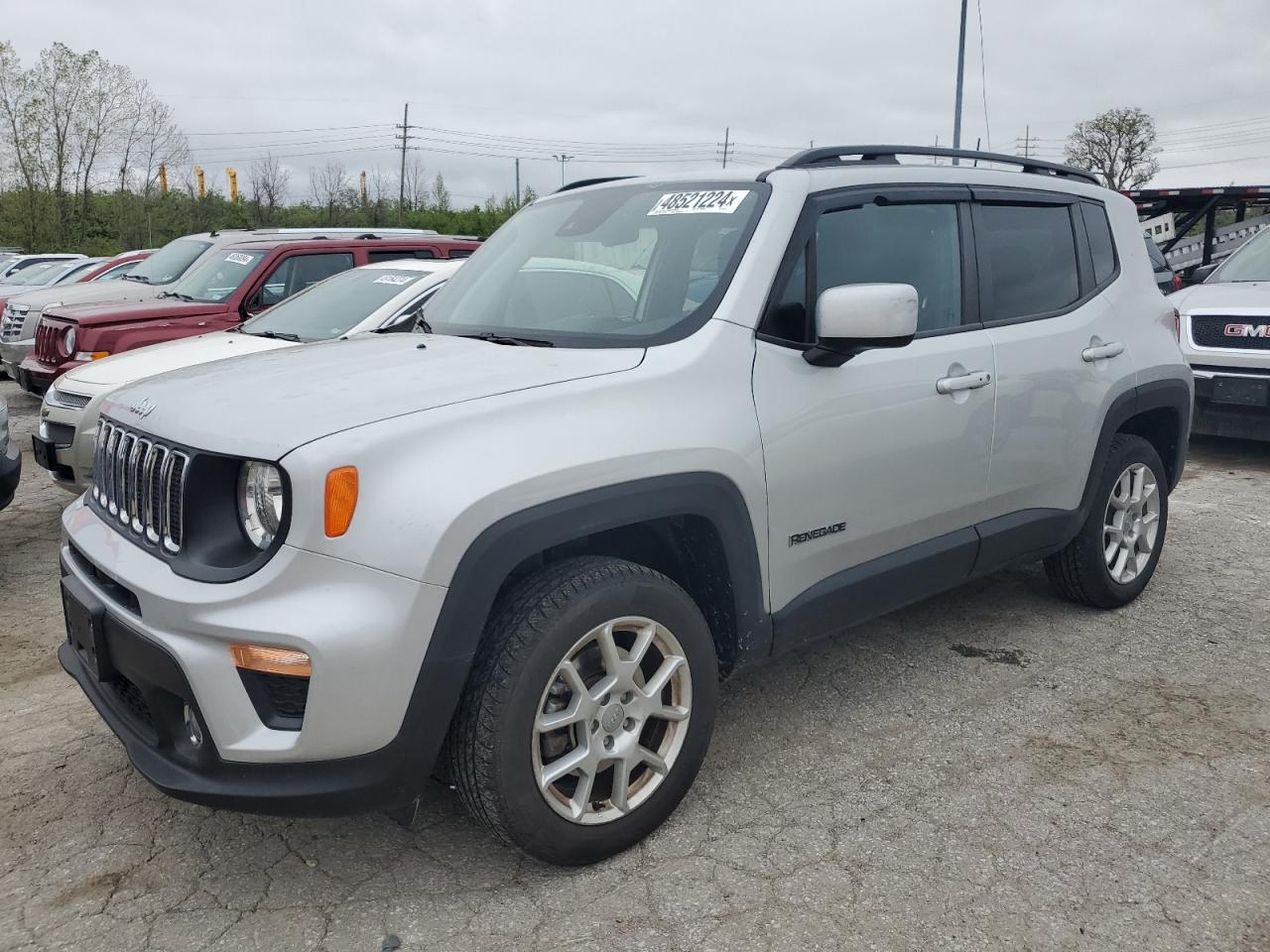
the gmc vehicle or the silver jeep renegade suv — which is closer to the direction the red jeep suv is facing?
the silver jeep renegade suv

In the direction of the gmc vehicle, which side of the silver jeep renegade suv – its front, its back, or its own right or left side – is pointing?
back

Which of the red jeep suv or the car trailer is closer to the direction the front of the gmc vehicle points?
the red jeep suv

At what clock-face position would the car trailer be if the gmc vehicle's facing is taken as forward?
The car trailer is roughly at 6 o'clock from the gmc vehicle.

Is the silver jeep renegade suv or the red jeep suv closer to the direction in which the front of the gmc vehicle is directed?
the silver jeep renegade suv

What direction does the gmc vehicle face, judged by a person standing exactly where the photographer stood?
facing the viewer

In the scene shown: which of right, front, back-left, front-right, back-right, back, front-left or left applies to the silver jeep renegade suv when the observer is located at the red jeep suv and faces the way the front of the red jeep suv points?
front-left

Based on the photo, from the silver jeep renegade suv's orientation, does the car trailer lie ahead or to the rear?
to the rear

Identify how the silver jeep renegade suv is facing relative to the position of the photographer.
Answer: facing the viewer and to the left of the viewer

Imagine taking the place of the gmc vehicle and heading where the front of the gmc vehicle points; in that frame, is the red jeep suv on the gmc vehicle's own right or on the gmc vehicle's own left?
on the gmc vehicle's own right
